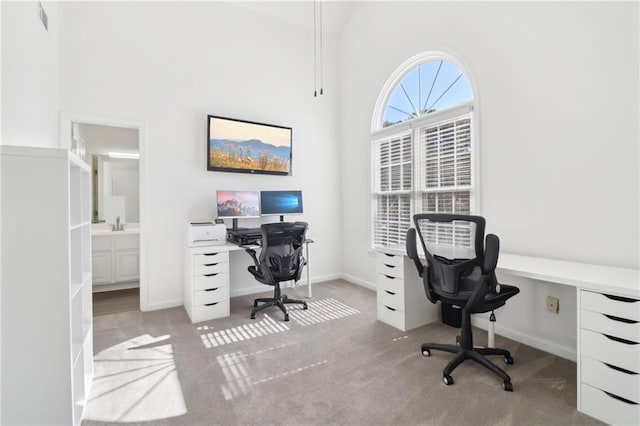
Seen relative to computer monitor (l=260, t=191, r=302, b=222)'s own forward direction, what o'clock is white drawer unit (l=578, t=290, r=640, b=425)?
The white drawer unit is roughly at 11 o'clock from the computer monitor.

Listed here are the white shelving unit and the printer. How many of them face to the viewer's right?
1

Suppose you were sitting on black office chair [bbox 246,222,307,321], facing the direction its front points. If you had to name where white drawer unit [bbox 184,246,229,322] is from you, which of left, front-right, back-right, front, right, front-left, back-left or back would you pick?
front-left

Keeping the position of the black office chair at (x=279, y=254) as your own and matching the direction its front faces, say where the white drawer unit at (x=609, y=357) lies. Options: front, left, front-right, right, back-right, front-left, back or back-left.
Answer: back

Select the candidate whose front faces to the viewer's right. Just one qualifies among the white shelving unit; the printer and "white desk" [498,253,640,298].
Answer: the white shelving unit

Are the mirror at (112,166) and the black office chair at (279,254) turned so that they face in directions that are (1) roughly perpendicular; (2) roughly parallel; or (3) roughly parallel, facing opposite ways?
roughly parallel, facing opposite ways

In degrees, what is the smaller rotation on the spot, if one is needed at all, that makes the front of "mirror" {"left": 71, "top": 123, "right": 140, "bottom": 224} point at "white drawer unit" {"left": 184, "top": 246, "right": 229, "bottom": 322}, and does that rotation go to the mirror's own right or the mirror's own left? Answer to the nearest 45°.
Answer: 0° — it already faces it

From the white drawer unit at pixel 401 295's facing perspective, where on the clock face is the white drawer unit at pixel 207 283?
the white drawer unit at pixel 207 283 is roughly at 1 o'clock from the white drawer unit at pixel 401 295.

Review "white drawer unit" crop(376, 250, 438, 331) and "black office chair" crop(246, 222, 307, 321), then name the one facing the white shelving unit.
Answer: the white drawer unit

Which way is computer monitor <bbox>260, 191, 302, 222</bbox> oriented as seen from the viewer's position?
toward the camera

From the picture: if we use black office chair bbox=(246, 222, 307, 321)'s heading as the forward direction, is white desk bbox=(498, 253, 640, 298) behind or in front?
behind

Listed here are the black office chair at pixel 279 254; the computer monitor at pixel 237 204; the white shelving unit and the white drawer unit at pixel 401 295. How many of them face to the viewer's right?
1

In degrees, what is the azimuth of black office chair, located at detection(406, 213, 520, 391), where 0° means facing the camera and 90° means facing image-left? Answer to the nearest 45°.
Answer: approximately 225°

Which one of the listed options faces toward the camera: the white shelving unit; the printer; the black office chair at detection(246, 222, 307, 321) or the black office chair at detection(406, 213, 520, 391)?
the printer

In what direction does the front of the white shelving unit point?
to the viewer's right

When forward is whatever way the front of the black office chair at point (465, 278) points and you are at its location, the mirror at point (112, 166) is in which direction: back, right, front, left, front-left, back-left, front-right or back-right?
back-left

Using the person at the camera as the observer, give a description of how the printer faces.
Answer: facing the viewer

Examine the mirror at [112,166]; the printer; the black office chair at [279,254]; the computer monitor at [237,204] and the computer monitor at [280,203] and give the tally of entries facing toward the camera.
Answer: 4

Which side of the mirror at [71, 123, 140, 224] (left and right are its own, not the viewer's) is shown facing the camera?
front
